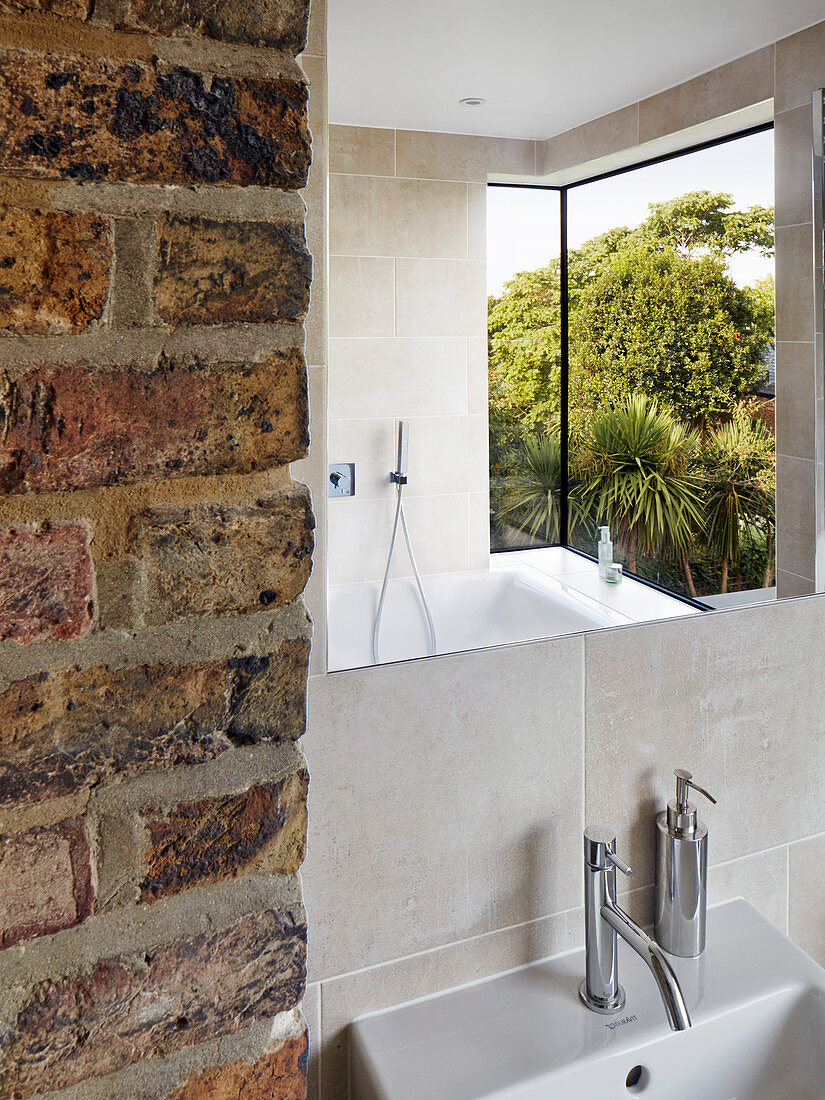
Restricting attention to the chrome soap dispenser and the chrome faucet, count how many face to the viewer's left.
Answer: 0

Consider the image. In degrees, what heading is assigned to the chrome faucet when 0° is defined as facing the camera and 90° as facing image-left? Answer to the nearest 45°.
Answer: approximately 315°

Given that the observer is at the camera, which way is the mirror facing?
facing the viewer and to the right of the viewer

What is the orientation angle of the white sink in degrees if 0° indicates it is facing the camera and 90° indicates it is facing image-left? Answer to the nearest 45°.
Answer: approximately 315°
